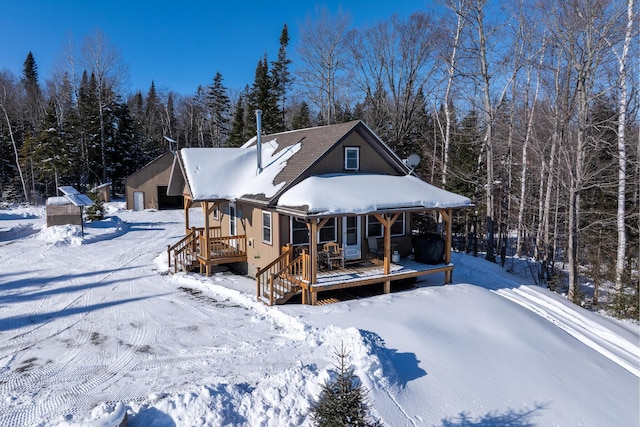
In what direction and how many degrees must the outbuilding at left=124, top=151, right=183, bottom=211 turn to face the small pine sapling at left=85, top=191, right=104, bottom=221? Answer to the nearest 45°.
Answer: approximately 45° to its right

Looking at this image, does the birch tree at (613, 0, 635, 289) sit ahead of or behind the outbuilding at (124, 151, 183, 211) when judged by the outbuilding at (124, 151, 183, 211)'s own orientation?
ahead

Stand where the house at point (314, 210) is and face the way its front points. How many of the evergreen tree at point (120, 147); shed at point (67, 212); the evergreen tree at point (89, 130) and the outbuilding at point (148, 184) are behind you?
4

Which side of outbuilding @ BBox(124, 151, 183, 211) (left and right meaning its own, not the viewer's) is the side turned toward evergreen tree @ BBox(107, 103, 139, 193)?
back

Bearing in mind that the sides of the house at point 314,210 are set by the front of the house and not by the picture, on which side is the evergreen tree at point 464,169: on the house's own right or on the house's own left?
on the house's own left

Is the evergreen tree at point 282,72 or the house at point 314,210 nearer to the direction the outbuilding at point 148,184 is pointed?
the house

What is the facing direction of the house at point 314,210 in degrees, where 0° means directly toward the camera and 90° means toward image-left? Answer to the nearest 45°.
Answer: approximately 315°

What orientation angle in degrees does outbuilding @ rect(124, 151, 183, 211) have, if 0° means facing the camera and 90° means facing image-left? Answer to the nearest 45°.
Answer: approximately 0°

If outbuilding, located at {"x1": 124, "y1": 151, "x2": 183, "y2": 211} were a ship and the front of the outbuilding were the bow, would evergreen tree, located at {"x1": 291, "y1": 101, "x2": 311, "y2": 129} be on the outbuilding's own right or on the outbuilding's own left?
on the outbuilding's own left

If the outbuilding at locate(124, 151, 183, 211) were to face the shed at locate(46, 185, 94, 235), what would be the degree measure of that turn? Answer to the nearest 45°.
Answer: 0° — it already faces it

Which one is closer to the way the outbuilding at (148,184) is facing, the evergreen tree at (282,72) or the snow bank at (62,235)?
the snow bank

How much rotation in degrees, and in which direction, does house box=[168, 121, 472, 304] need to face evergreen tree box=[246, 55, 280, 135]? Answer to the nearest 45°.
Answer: approximately 135° to its left

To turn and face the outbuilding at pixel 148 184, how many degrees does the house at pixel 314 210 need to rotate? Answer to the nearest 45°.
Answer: approximately 180°

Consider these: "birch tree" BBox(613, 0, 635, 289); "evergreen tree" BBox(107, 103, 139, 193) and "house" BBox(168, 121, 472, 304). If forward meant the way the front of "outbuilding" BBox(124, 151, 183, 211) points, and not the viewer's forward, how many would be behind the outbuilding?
1
